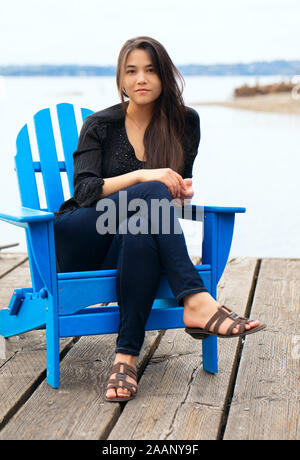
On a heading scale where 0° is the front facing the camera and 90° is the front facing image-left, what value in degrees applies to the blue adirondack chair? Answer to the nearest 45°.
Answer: approximately 315°
